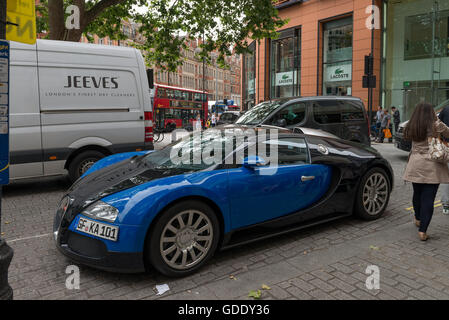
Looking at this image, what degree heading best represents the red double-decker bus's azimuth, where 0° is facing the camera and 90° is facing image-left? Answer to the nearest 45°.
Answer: approximately 45°

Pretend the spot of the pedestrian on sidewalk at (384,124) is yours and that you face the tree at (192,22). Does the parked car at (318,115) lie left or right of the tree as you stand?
left

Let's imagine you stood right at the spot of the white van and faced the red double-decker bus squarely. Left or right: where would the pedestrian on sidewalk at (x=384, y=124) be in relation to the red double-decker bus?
right

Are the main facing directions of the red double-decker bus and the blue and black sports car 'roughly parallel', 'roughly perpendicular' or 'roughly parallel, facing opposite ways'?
roughly parallel

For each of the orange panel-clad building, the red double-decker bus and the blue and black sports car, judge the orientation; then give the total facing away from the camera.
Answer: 0

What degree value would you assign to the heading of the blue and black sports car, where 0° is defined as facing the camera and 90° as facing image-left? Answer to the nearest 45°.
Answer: approximately 45°

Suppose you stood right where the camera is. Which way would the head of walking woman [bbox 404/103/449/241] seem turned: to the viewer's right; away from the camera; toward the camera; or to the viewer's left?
away from the camera

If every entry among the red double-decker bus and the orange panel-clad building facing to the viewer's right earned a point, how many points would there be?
0

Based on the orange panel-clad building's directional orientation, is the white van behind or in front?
in front
